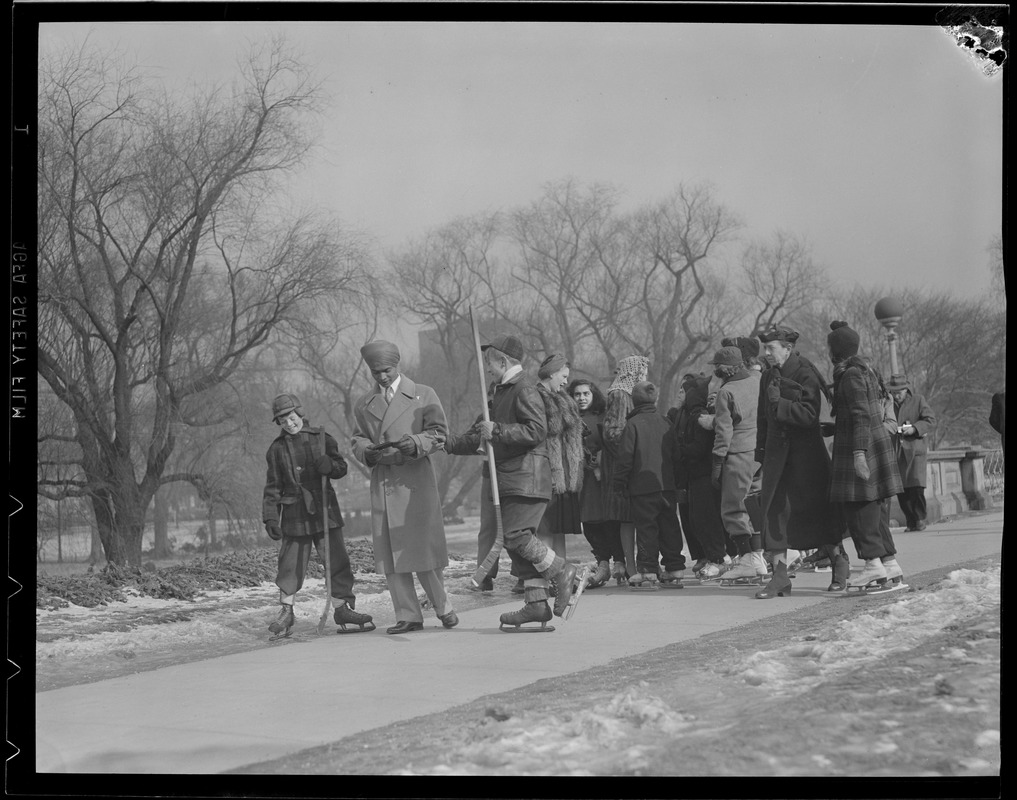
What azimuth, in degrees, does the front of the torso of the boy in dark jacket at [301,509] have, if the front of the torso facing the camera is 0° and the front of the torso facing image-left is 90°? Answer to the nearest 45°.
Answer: approximately 0°

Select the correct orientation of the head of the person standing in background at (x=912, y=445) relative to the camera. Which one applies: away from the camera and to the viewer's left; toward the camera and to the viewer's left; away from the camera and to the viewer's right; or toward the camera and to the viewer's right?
toward the camera and to the viewer's left

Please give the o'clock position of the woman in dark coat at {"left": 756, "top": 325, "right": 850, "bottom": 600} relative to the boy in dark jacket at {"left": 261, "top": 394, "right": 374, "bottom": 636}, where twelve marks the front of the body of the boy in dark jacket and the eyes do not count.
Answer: The woman in dark coat is roughly at 9 o'clock from the boy in dark jacket.

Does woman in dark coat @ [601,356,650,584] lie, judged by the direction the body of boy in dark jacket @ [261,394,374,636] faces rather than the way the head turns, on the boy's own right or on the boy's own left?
on the boy's own left

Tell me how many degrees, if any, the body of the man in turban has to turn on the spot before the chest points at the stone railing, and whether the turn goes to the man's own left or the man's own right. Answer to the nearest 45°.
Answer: approximately 135° to the man's own left

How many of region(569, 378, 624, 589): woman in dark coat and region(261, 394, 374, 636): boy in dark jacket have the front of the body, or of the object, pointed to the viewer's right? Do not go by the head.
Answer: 0

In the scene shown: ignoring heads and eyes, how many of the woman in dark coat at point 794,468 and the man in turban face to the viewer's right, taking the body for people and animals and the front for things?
0

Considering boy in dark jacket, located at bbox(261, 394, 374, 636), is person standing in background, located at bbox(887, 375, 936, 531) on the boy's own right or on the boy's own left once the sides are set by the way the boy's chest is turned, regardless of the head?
on the boy's own left

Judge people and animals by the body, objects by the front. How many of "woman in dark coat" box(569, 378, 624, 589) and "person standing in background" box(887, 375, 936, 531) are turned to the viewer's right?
0

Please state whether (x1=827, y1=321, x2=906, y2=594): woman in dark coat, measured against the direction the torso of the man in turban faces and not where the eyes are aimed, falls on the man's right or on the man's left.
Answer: on the man's left

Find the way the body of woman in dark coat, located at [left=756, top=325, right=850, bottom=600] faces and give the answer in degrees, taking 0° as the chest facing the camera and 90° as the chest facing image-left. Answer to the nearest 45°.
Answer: approximately 45°

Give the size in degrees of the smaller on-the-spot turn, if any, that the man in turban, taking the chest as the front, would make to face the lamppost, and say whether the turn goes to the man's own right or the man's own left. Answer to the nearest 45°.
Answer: approximately 135° to the man's own left
